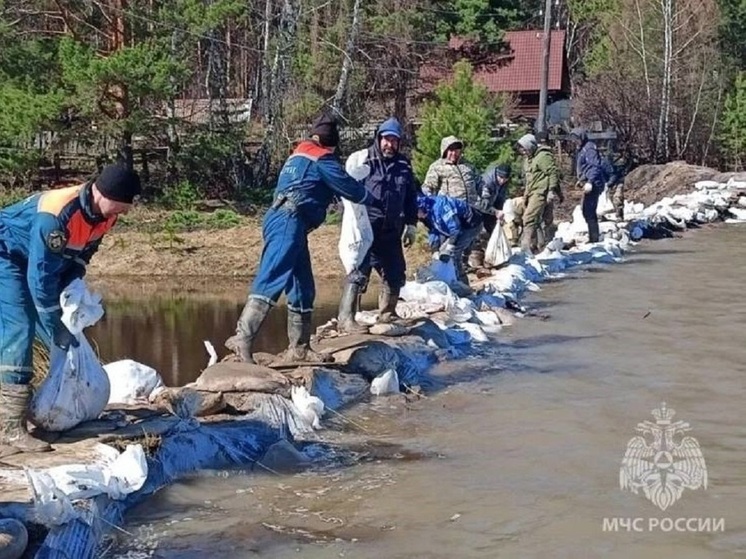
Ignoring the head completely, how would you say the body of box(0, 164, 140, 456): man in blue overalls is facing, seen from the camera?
to the viewer's right

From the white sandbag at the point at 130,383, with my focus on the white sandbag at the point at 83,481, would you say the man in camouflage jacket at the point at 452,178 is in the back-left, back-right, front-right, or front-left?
back-left

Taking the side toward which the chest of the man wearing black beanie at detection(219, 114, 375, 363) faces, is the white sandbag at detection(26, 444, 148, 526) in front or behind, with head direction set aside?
behind

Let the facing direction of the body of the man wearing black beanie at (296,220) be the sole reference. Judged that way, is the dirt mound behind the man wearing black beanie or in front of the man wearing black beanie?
in front

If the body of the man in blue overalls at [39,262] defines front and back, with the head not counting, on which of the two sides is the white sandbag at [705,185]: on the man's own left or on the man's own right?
on the man's own left

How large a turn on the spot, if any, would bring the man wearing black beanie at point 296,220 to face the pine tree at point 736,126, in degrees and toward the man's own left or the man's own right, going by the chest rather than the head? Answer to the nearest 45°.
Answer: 0° — they already face it

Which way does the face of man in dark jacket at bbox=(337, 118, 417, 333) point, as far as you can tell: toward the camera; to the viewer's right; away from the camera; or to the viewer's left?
toward the camera

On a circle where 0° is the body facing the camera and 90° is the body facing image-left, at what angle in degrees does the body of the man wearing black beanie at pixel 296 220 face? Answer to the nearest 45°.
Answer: approximately 225°

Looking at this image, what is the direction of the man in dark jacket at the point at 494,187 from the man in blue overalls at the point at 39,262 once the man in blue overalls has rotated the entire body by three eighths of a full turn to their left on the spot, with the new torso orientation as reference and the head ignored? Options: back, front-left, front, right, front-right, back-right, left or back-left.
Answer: right

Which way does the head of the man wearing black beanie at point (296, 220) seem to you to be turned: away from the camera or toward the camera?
away from the camera

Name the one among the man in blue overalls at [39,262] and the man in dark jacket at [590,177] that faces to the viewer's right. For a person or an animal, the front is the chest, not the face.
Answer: the man in blue overalls

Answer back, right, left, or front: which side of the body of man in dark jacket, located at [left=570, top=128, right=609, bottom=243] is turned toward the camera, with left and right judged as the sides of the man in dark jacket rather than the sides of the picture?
left

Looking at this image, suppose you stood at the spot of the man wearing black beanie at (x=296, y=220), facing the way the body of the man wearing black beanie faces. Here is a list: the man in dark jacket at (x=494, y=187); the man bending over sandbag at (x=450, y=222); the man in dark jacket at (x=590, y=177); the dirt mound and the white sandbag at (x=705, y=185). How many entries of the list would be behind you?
0

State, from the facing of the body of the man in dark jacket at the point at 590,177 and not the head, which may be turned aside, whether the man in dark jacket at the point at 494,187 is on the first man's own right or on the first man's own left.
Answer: on the first man's own left

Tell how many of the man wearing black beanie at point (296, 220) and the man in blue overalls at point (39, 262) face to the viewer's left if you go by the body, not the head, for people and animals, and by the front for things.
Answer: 0

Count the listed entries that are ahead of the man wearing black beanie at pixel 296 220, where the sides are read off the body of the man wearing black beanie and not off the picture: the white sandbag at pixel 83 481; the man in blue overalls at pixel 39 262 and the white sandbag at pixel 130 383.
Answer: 0

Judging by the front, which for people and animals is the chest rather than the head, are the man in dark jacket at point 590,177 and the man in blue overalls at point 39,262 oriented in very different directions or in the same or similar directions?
very different directions
